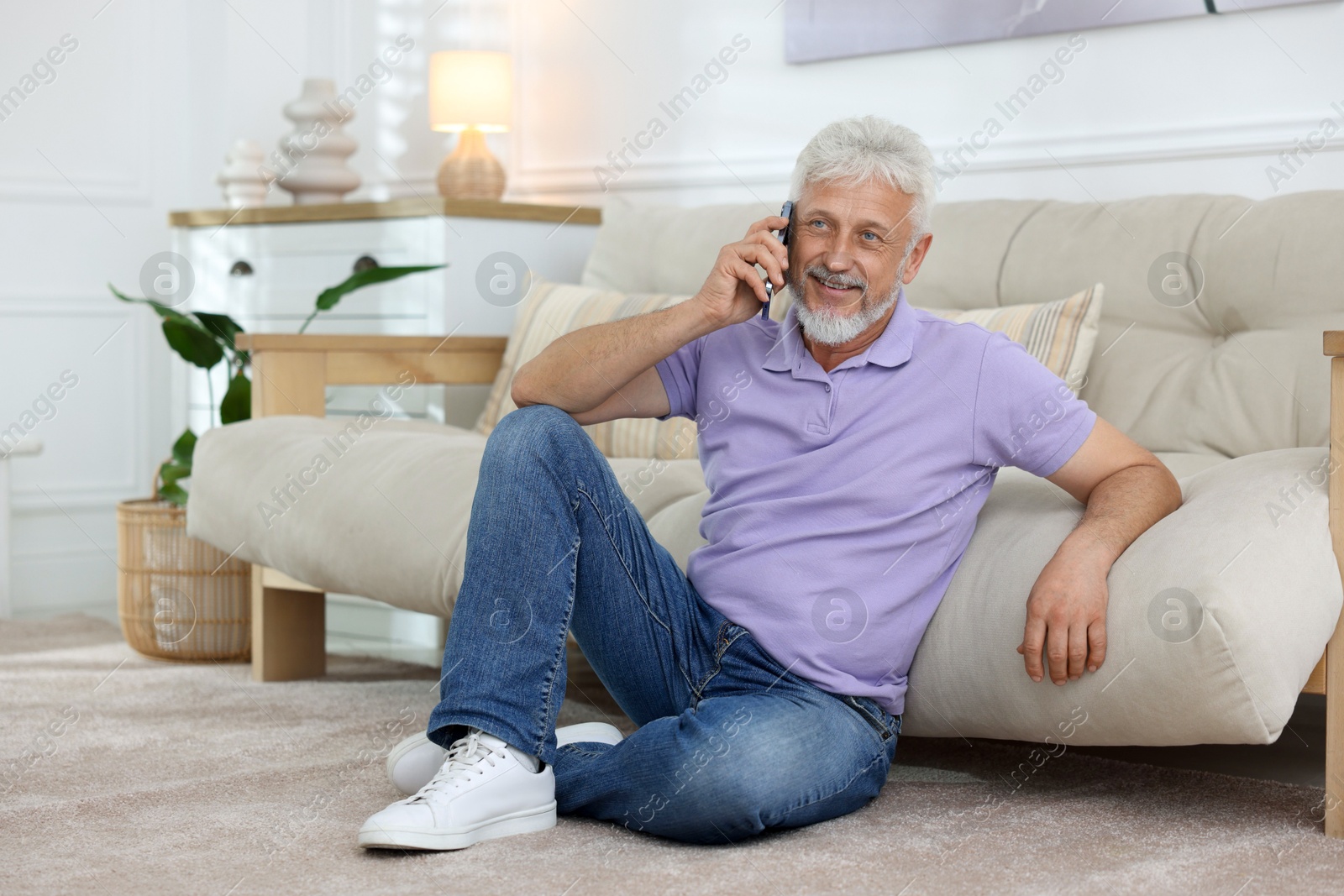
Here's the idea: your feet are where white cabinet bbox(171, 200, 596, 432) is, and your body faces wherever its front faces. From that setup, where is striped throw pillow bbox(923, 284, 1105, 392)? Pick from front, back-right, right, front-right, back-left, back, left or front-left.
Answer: left

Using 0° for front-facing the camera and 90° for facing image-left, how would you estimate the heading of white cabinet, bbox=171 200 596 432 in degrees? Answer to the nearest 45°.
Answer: approximately 45°

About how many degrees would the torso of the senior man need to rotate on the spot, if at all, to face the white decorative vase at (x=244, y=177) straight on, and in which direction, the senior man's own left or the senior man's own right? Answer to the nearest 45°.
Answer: approximately 90° to the senior man's own right

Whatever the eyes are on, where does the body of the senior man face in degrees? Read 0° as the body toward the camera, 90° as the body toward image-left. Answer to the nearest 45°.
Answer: approximately 45°

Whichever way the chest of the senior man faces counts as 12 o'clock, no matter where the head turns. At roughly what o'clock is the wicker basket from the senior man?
The wicker basket is roughly at 3 o'clock from the senior man.

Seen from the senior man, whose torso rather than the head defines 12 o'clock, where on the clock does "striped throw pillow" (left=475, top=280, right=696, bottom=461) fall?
The striped throw pillow is roughly at 4 o'clock from the senior man.

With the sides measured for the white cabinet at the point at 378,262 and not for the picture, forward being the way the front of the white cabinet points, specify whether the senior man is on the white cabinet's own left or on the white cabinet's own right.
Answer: on the white cabinet's own left

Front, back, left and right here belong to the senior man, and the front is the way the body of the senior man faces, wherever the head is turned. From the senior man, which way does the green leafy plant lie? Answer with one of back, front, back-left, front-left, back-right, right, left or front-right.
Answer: right

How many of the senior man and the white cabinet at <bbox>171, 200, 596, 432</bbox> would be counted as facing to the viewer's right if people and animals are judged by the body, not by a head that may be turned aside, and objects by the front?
0

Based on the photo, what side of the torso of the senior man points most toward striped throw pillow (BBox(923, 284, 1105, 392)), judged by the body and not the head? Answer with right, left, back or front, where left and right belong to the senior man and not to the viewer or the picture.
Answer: back
